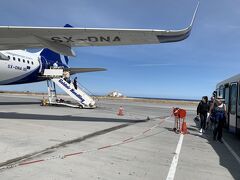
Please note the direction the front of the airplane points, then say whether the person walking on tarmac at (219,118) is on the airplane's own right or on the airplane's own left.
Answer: on the airplane's own left

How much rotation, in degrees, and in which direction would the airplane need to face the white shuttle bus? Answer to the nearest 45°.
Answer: approximately 135° to its left

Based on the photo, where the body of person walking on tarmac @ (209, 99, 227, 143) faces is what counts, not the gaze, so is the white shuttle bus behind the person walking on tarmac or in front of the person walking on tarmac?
behind

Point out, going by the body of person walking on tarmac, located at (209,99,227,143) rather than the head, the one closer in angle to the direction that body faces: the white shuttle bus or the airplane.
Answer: the airplane
